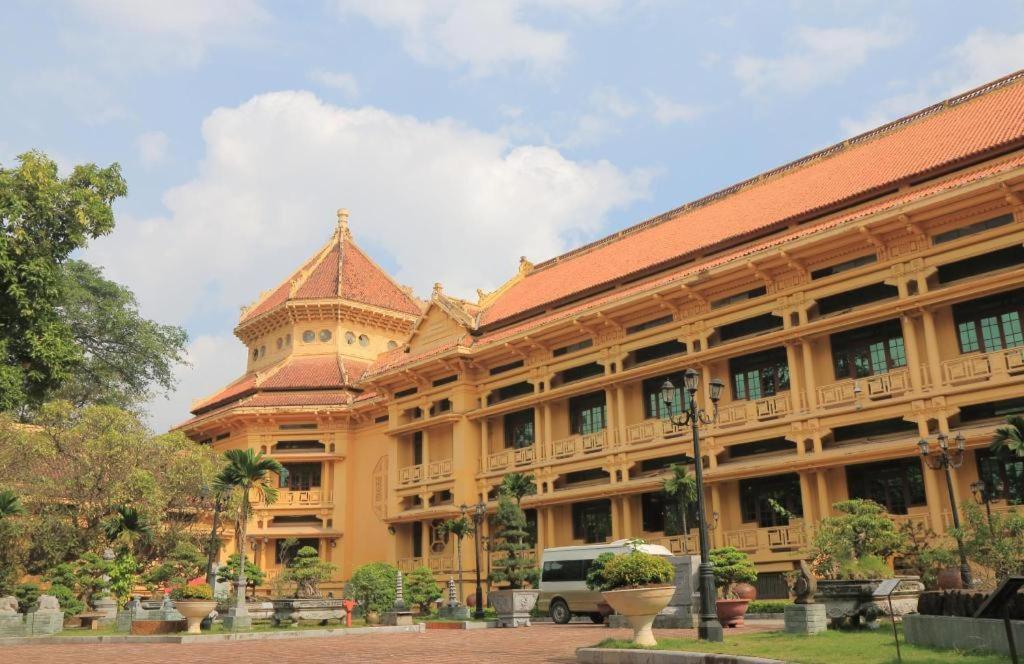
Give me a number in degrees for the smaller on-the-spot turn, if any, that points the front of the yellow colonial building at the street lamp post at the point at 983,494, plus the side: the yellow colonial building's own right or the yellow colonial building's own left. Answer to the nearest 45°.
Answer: approximately 90° to the yellow colonial building's own left

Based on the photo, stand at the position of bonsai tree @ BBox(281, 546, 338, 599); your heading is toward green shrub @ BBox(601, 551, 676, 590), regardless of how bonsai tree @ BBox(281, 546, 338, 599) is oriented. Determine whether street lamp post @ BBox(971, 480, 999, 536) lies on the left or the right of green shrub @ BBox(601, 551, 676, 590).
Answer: left

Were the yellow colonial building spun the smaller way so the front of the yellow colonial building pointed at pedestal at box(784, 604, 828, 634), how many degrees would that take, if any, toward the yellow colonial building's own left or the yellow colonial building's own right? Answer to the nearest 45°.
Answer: approximately 45° to the yellow colonial building's own left

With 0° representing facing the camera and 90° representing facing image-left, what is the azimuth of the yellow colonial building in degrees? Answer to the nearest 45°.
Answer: approximately 45°

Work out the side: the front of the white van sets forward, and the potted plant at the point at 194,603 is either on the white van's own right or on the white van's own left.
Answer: on the white van's own right
